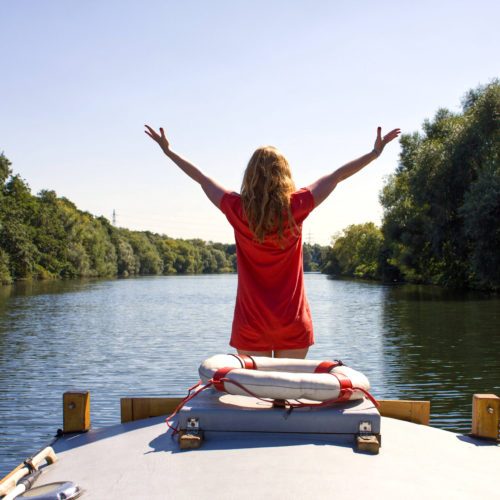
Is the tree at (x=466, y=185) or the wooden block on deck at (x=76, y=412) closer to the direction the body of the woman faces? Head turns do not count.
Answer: the tree

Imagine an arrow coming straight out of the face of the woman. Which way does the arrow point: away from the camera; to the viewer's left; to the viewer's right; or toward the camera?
away from the camera

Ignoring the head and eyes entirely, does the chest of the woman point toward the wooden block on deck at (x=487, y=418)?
no

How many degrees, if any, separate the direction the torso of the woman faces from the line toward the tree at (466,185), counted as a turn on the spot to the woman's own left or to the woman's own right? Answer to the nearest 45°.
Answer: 0° — they already face it

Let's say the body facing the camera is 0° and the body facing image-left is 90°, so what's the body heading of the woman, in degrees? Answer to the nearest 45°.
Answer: approximately 180°

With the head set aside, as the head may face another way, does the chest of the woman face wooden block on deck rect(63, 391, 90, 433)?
no

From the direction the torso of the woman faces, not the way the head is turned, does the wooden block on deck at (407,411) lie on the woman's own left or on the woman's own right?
on the woman's own right
